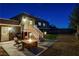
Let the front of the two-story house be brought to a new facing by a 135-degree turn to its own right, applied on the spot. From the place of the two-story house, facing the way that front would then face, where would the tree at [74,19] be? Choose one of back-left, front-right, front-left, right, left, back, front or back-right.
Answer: back

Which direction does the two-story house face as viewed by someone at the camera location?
facing the viewer and to the right of the viewer
